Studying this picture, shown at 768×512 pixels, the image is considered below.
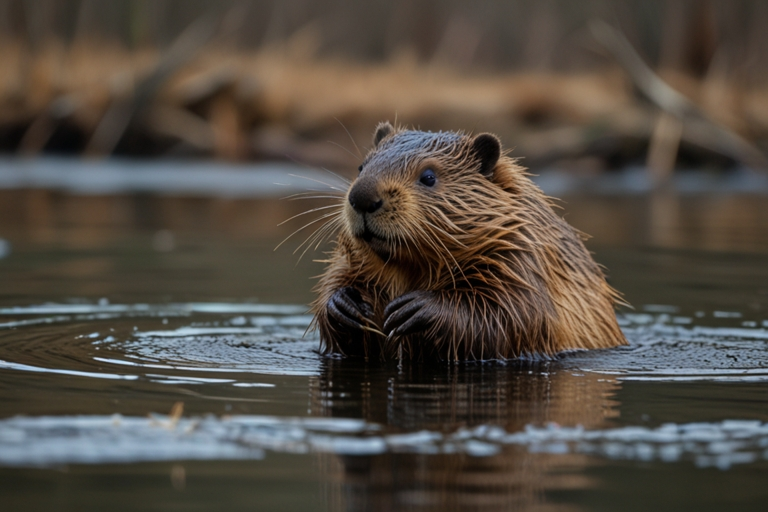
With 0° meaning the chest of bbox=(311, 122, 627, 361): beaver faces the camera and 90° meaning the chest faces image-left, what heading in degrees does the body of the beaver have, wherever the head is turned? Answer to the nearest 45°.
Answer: approximately 45°
